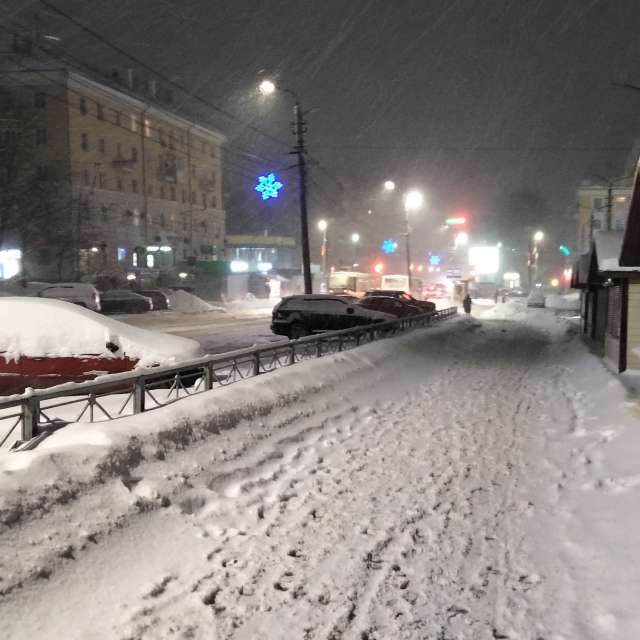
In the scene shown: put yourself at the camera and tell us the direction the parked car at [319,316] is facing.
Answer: facing away from the viewer and to the right of the viewer

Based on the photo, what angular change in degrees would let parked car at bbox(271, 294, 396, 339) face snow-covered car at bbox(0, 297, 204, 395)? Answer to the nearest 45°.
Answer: approximately 135° to its right

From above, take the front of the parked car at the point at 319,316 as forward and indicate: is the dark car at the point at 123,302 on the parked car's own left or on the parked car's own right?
on the parked car's own left

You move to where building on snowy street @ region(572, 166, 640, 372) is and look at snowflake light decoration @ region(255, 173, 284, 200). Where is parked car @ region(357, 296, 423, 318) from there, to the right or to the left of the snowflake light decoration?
right

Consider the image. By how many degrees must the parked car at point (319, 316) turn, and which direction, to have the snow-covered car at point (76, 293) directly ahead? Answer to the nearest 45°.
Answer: approximately 90° to its left

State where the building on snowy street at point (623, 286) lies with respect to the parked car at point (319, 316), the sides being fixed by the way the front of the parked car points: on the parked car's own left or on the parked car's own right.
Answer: on the parked car's own right

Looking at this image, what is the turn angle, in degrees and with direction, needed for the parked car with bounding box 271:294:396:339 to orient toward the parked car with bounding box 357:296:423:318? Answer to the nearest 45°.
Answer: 0° — it already faces it
